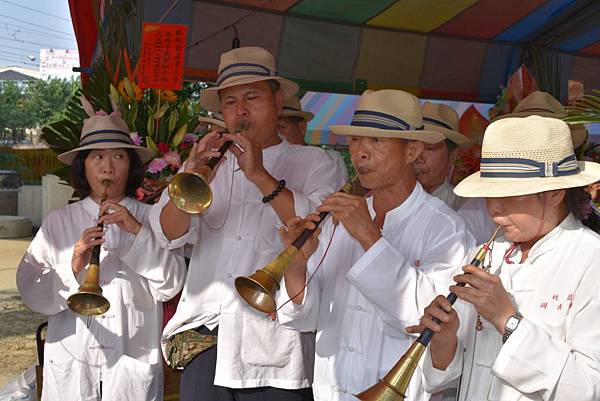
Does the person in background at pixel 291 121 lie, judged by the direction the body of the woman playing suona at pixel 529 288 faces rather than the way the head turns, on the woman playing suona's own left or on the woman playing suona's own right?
on the woman playing suona's own right

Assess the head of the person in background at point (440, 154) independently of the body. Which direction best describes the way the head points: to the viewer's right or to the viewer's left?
to the viewer's left

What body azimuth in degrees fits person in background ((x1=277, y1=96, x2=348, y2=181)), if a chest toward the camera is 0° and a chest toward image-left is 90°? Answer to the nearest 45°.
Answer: approximately 45°

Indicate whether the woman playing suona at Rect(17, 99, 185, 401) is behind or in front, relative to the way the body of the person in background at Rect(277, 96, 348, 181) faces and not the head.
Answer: in front

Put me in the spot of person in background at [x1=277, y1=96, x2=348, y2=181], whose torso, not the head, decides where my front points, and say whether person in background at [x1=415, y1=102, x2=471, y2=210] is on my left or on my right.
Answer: on my left

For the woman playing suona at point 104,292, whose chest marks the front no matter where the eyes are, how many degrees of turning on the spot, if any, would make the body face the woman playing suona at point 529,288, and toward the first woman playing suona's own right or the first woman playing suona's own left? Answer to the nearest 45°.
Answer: approximately 45° to the first woman playing suona's own left

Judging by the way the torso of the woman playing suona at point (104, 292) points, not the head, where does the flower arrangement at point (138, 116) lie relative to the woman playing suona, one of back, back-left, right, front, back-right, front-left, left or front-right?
back

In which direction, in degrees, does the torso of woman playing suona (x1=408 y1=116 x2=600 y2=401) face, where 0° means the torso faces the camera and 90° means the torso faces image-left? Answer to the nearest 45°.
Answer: approximately 45°

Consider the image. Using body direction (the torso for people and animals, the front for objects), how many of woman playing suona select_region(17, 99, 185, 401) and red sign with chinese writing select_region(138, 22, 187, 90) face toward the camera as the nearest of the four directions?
2
